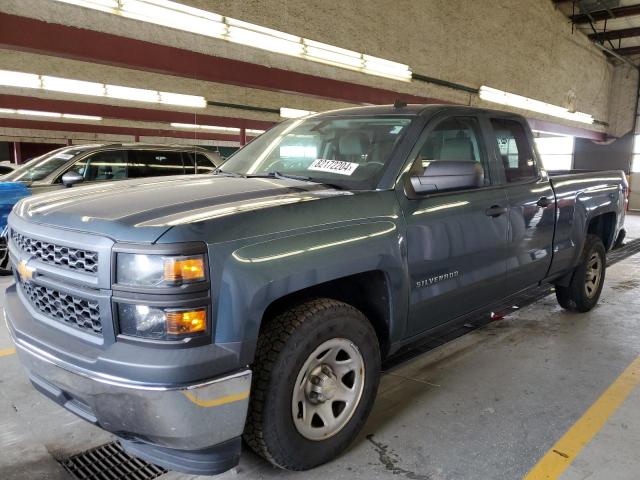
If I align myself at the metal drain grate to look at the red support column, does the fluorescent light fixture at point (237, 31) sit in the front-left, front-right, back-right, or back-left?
front-right

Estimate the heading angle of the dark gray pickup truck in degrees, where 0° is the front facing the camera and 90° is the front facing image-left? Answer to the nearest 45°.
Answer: approximately 45°

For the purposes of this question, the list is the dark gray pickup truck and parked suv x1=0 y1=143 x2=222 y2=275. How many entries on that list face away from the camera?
0

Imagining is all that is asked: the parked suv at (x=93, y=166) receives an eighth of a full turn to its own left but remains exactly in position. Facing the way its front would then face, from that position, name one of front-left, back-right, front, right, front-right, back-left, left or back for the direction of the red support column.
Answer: back

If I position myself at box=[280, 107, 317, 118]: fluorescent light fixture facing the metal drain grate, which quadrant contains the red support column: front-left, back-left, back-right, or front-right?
back-right

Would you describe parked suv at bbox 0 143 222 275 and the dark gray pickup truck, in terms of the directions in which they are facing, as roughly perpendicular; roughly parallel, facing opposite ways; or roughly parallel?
roughly parallel

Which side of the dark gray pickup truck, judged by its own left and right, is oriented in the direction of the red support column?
right

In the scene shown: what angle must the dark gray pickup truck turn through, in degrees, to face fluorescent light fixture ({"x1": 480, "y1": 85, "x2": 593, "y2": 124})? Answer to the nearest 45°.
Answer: approximately 180°

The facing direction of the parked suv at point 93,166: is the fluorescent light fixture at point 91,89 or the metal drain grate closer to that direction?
the metal drain grate

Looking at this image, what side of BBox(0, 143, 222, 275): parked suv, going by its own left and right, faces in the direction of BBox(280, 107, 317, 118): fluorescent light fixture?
back

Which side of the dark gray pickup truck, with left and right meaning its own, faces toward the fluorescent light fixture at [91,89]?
right

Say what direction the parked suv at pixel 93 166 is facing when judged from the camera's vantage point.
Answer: facing the viewer and to the left of the viewer

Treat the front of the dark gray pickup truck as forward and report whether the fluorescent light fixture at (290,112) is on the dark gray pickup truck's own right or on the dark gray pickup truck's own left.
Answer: on the dark gray pickup truck's own right
